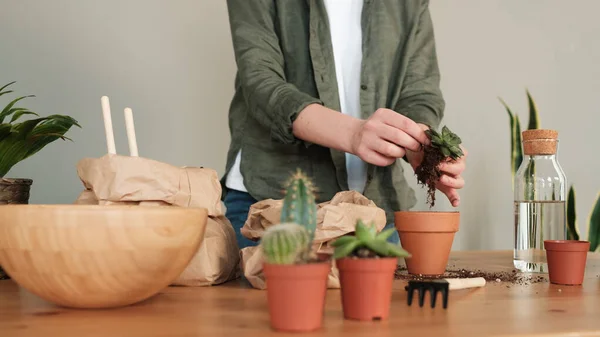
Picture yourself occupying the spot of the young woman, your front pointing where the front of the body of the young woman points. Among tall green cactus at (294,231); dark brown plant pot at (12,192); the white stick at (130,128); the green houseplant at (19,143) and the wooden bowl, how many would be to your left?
0

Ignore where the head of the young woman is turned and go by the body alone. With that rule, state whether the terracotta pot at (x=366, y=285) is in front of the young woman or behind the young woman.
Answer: in front

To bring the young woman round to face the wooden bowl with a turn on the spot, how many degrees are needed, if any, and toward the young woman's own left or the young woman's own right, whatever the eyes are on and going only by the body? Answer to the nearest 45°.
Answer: approximately 45° to the young woman's own right

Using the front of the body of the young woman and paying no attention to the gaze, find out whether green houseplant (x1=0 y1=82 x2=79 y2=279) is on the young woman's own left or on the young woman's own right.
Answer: on the young woman's own right

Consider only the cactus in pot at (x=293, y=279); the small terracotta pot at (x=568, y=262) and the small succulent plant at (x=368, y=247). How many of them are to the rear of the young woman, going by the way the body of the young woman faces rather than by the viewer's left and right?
0

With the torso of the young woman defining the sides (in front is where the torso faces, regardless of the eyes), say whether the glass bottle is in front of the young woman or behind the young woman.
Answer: in front

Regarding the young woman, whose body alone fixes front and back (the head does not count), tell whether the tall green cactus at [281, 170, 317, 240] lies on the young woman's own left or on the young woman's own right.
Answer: on the young woman's own right

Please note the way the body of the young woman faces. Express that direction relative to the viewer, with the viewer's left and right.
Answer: facing the viewer and to the right of the viewer

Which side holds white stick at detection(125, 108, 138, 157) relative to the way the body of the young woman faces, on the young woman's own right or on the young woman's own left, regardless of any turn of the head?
on the young woman's own right

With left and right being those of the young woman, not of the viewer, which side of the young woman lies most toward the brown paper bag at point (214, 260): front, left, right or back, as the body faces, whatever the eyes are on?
right

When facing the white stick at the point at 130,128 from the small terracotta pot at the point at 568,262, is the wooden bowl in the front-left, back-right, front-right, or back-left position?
front-left

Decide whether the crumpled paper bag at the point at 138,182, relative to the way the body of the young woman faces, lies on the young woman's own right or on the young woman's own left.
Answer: on the young woman's own right
